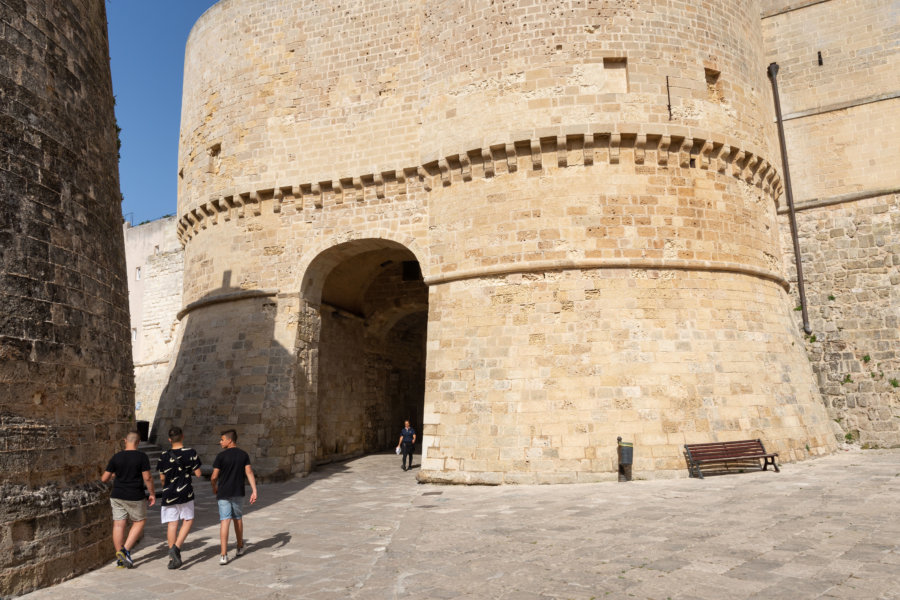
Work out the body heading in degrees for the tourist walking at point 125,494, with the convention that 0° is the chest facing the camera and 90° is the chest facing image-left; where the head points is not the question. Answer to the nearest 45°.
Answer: approximately 180°

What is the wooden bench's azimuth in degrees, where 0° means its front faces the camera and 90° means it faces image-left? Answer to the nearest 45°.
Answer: approximately 315°

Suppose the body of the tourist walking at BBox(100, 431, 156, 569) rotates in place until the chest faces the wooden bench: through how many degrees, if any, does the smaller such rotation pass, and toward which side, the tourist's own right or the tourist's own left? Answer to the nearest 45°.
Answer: approximately 90° to the tourist's own right

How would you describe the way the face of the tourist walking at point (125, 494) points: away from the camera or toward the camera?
away from the camera

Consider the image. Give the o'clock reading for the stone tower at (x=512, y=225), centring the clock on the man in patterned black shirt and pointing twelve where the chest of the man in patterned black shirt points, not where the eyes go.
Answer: The stone tower is roughly at 2 o'clock from the man in patterned black shirt.

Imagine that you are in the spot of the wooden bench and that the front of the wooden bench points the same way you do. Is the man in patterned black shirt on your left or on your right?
on your right

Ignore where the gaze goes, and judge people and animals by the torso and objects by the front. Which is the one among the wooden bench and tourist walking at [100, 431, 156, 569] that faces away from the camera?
the tourist walking

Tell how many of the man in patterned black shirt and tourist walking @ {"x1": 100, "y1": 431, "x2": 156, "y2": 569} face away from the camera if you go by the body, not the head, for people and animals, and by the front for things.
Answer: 2

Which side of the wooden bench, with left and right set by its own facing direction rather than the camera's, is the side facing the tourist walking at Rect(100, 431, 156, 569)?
right

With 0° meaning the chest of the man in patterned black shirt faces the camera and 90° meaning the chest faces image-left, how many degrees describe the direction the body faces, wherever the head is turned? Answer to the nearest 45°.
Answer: approximately 180°

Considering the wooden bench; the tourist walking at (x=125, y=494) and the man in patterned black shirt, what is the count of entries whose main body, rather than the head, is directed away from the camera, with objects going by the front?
2
